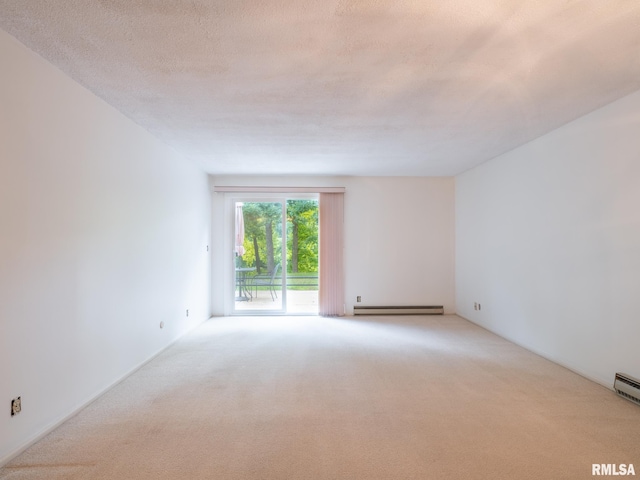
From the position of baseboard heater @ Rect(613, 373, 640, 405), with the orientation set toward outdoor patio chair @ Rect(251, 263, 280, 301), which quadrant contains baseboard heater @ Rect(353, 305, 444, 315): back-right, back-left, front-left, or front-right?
front-right

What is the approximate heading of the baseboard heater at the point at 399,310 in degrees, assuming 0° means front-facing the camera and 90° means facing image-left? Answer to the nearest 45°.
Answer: approximately 0°

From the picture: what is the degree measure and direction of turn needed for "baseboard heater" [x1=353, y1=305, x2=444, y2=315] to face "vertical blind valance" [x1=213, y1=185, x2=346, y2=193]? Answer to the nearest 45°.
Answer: approximately 90° to its right

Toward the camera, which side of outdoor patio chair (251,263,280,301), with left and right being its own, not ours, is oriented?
left

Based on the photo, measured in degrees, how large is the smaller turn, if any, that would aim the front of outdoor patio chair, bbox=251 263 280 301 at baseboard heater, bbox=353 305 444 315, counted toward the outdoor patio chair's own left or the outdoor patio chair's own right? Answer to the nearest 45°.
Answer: approximately 180°

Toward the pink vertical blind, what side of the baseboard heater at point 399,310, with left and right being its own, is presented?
right

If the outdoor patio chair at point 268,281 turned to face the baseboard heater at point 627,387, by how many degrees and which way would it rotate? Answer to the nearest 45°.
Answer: approximately 135° to its left

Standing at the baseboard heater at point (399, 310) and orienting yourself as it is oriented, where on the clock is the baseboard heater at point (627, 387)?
the baseboard heater at point (627, 387) is roughly at 11 o'clock from the baseboard heater at point (399, 310).

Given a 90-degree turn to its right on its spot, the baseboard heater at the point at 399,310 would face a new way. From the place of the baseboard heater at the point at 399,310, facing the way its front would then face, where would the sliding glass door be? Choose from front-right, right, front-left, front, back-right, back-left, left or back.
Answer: front

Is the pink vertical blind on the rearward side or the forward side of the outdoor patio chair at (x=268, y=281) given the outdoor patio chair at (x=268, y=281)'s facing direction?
on the rearward side

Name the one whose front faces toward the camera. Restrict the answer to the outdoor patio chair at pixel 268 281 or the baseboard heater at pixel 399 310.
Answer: the baseboard heater

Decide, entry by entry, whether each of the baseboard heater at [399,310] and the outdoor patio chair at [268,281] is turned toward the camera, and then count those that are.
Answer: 1

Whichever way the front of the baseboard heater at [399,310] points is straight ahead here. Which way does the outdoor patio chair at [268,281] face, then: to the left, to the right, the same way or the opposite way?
to the right
